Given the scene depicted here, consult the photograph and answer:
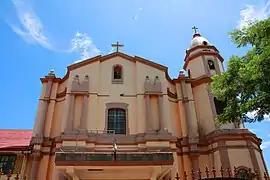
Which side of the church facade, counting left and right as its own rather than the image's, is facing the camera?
front

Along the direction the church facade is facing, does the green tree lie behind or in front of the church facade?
in front
